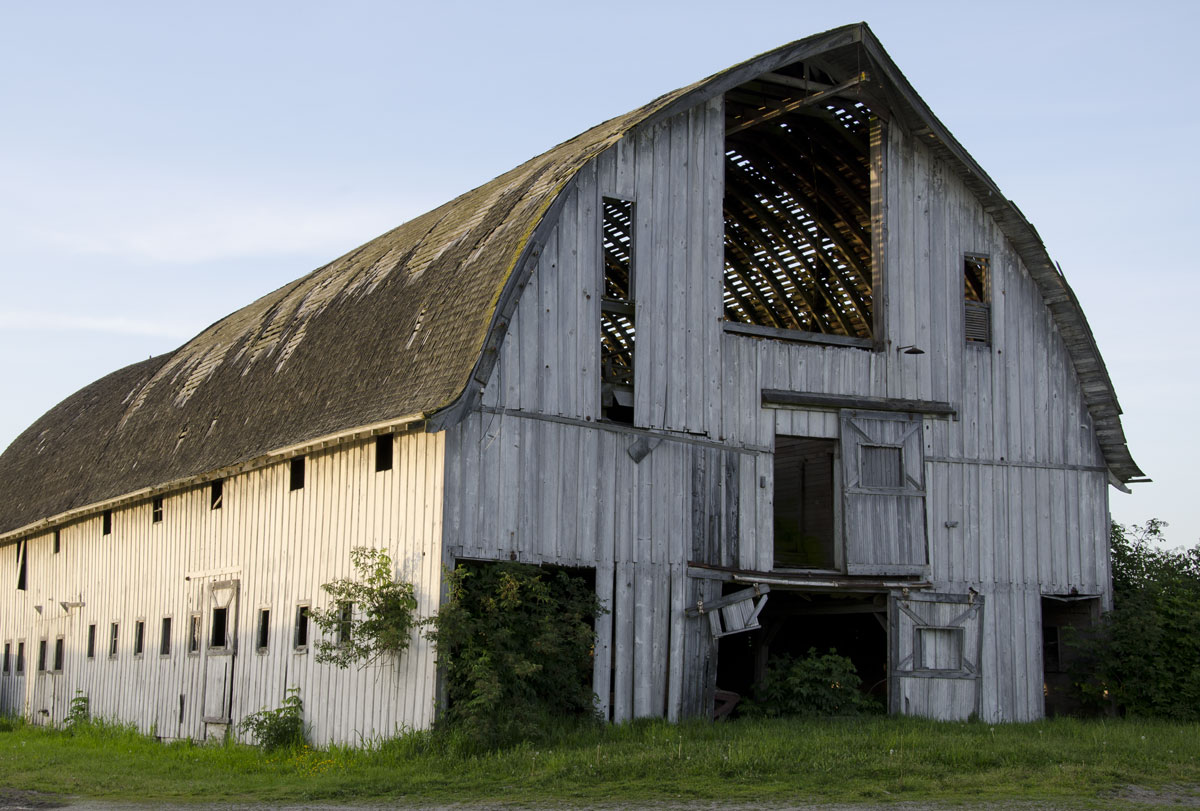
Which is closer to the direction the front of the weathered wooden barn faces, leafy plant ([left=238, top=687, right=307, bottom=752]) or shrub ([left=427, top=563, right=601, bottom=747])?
the shrub

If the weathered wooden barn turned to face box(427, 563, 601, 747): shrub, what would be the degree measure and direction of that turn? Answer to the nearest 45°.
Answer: approximately 90° to its right

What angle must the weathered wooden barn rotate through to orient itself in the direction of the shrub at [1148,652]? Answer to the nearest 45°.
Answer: approximately 45° to its left

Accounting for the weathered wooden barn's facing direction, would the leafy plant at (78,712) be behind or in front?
behind

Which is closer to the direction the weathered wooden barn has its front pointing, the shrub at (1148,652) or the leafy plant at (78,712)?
the shrub

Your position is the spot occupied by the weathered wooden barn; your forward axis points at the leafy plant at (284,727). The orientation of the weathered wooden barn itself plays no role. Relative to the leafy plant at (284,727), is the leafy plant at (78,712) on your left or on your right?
right

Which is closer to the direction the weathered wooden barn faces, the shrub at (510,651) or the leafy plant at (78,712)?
the shrub

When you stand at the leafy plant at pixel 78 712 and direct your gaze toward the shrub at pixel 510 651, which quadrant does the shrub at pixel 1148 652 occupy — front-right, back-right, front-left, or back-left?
front-left

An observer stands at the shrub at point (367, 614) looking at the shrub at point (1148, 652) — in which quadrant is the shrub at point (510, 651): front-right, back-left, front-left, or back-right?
front-right

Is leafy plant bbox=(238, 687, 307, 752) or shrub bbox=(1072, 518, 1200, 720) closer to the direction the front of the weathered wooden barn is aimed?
the shrub

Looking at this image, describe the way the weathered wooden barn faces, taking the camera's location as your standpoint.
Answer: facing the viewer and to the right of the viewer

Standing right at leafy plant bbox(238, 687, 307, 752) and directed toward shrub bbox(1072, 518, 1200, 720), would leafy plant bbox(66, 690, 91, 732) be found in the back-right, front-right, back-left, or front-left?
back-left
